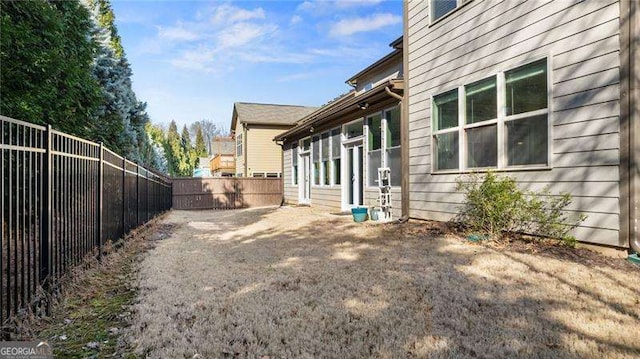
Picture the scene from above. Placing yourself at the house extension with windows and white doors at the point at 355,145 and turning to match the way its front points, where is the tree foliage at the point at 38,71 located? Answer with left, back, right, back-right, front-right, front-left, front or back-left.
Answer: front

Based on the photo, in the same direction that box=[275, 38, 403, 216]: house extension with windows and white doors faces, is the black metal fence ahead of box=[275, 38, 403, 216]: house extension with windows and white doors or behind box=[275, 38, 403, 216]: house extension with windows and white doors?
ahead

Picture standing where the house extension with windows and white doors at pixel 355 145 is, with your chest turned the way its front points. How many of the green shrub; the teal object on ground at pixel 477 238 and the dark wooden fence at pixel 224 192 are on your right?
1

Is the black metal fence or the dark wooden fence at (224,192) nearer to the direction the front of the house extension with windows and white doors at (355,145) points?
the black metal fence

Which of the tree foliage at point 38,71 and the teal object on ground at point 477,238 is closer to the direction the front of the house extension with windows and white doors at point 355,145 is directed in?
the tree foliage

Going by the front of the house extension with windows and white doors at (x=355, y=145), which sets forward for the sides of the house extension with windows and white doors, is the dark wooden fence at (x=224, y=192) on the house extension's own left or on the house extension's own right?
on the house extension's own right

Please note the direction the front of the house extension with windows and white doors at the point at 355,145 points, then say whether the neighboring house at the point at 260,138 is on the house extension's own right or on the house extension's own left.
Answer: on the house extension's own right

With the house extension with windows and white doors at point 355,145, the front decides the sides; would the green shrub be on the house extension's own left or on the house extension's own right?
on the house extension's own left

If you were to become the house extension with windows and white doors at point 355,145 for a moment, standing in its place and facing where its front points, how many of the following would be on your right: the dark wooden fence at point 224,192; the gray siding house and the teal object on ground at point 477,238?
1

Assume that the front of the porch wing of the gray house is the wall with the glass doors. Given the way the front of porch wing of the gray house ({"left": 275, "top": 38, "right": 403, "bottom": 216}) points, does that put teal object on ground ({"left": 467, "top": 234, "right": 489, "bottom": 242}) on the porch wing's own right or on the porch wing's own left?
on the porch wing's own left
